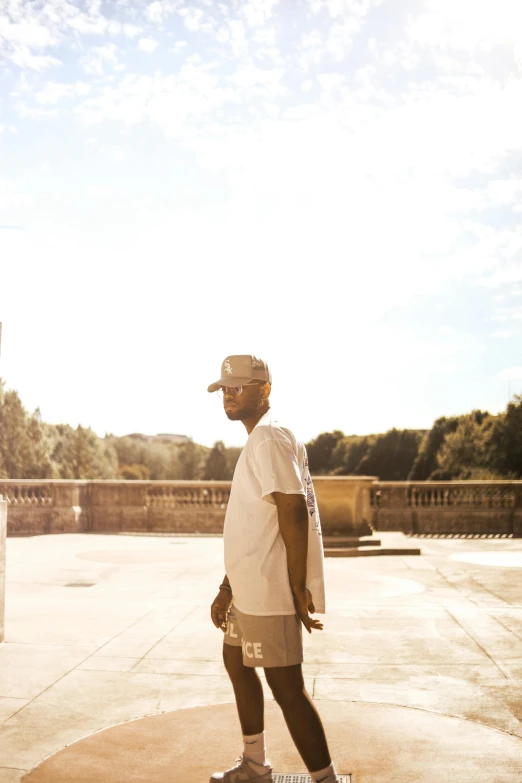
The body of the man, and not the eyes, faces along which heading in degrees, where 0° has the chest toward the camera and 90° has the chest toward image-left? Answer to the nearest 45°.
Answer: approximately 90°

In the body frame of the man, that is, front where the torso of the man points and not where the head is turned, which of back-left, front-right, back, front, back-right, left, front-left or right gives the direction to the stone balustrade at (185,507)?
right
